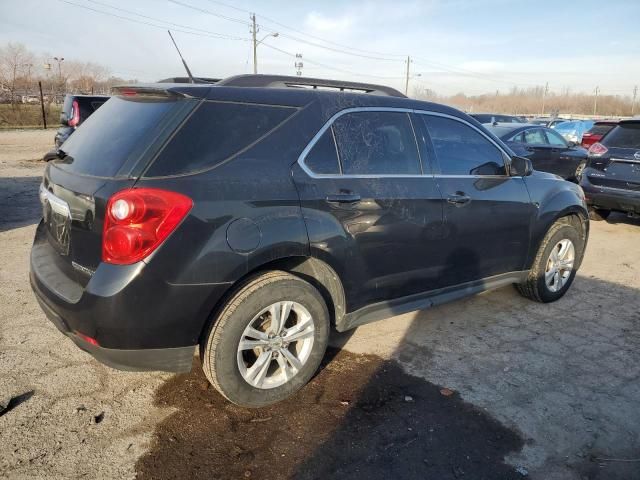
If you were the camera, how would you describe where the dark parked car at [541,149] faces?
facing away from the viewer and to the right of the viewer

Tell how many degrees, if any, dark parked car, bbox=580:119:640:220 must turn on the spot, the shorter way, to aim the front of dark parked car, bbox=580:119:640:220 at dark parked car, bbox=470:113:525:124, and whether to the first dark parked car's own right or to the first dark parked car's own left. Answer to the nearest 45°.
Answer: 0° — it already faces it

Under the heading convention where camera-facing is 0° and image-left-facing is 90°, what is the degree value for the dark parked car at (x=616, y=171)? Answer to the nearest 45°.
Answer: approximately 180°

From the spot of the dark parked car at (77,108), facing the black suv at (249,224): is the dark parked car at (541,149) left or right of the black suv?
left

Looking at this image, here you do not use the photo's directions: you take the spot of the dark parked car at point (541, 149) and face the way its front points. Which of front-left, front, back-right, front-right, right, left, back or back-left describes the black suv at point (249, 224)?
back-right

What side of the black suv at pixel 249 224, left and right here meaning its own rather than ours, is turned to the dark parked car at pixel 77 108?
left

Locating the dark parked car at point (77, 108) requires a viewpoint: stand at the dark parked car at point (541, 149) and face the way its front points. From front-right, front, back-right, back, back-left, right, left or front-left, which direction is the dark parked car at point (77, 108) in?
back-left

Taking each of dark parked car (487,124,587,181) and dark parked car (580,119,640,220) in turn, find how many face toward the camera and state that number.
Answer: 0

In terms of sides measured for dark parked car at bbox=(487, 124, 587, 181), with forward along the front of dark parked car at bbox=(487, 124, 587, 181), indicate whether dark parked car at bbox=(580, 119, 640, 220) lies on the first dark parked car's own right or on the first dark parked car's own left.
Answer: on the first dark parked car's own right

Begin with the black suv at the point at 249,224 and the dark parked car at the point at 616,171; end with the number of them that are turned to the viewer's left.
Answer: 0

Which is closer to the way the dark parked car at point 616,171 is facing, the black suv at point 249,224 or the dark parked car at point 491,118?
the dark parked car

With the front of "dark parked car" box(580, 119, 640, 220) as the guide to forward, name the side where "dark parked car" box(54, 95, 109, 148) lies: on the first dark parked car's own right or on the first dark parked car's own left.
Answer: on the first dark parked car's own left

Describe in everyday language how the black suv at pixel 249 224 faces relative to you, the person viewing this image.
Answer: facing away from the viewer and to the right of the viewer
